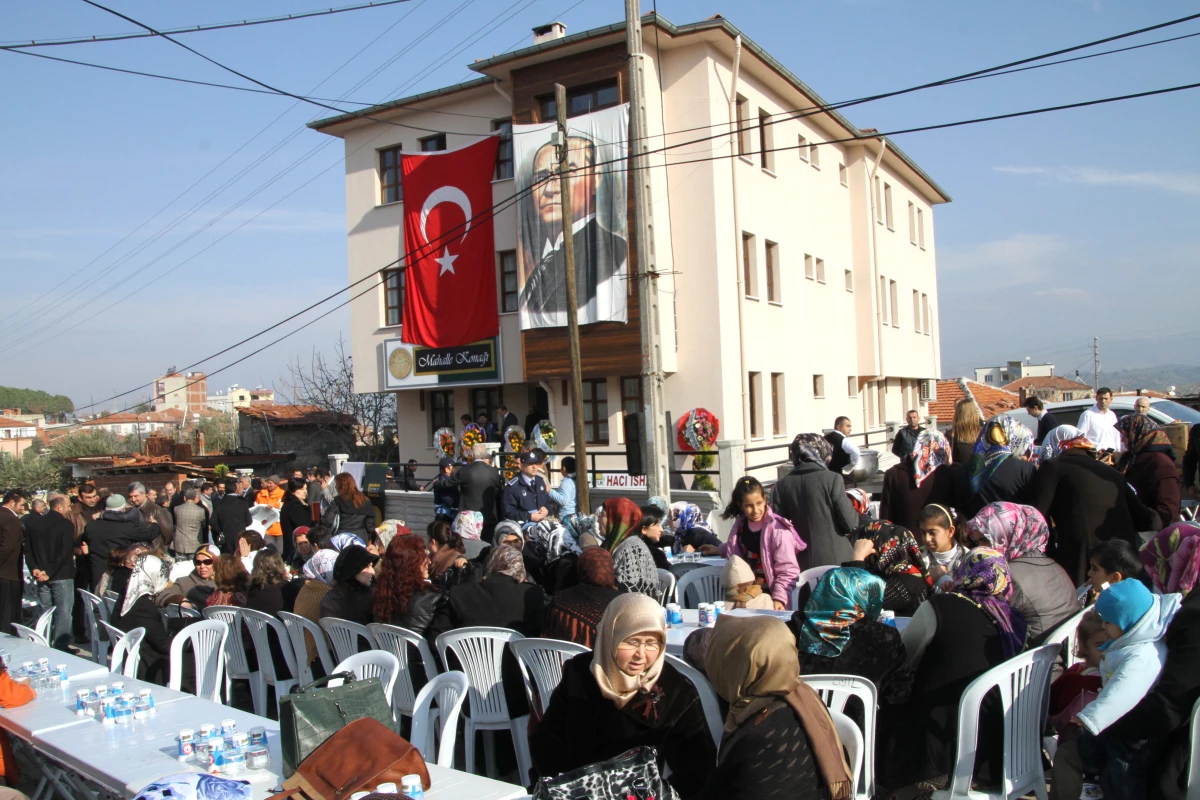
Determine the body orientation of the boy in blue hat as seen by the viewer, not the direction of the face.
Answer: to the viewer's left

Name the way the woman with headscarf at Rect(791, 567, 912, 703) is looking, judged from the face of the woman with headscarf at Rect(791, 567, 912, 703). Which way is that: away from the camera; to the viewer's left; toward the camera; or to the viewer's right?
away from the camera

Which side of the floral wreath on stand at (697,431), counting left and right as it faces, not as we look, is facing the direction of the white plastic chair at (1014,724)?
front

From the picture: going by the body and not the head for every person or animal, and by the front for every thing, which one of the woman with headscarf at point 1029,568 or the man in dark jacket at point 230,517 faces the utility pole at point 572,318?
the woman with headscarf

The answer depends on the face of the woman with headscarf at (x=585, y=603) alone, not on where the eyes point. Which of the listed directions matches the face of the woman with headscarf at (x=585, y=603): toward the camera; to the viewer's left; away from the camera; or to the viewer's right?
away from the camera

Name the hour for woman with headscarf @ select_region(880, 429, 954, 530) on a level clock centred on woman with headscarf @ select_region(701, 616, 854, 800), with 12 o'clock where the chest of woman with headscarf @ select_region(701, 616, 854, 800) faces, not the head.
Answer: woman with headscarf @ select_region(880, 429, 954, 530) is roughly at 2 o'clock from woman with headscarf @ select_region(701, 616, 854, 800).

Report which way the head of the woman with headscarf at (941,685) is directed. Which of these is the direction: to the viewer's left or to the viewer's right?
to the viewer's left

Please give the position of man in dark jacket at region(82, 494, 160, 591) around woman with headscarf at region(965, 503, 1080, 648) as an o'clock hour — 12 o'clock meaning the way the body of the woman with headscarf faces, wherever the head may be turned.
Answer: The man in dark jacket is roughly at 11 o'clock from the woman with headscarf.

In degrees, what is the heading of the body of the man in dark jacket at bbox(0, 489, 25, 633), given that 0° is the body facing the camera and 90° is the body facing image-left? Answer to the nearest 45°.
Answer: approximately 270°

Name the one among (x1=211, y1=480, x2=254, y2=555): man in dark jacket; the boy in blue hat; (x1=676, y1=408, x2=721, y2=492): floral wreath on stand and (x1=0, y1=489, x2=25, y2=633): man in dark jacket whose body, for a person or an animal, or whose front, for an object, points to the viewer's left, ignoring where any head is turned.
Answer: the boy in blue hat
